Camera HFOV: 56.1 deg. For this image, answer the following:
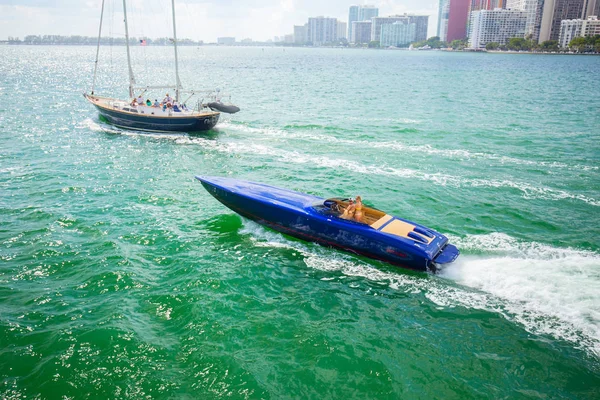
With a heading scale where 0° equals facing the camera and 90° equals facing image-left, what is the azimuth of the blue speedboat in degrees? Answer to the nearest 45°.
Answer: approximately 135°

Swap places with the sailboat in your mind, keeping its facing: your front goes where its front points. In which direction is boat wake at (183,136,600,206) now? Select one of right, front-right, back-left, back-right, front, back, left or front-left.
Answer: back

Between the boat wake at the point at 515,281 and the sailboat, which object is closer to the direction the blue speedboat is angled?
the sailboat

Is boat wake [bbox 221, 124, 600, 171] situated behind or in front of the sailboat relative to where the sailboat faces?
behind

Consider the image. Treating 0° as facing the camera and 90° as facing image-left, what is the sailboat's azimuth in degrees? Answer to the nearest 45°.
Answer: approximately 135°

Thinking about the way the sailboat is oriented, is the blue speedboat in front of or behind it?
behind

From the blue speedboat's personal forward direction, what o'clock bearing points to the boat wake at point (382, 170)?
The boat wake is roughly at 2 o'clock from the blue speedboat.

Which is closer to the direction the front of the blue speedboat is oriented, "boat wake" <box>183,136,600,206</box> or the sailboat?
the sailboat

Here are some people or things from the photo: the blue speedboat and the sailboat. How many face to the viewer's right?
0

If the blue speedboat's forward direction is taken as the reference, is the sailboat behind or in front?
in front
